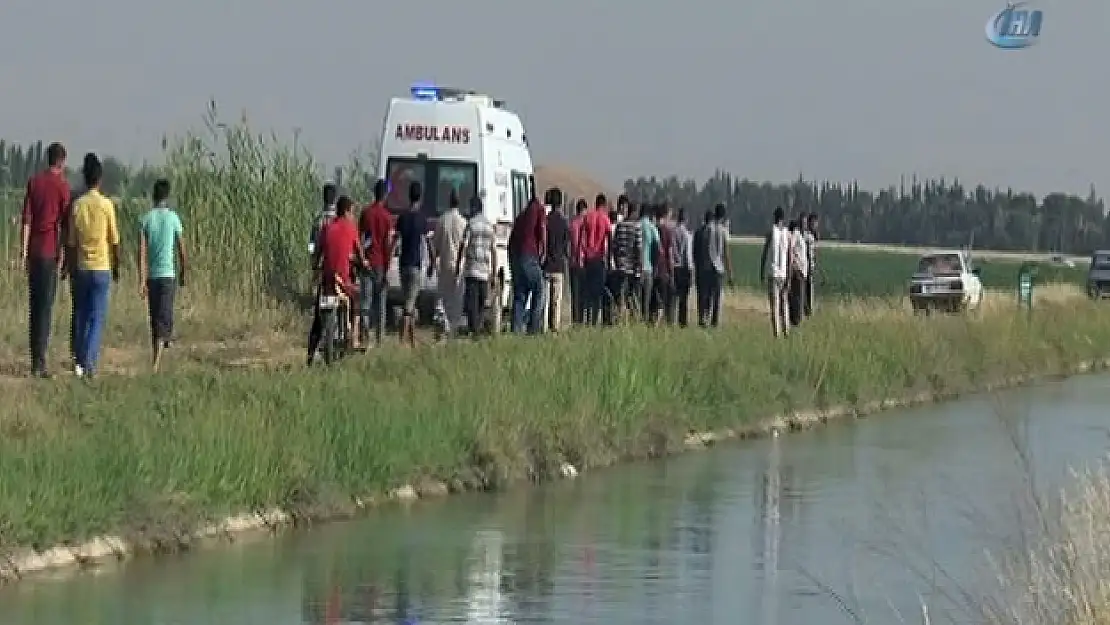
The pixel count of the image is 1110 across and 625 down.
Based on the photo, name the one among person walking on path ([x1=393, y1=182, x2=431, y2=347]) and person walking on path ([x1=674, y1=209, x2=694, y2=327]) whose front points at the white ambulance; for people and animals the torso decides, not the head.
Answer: person walking on path ([x1=393, y1=182, x2=431, y2=347])

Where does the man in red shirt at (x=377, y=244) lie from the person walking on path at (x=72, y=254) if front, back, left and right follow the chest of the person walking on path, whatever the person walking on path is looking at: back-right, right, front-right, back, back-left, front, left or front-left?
front-right

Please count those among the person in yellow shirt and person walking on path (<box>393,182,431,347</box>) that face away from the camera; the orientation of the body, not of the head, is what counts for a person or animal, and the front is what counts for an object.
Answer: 2

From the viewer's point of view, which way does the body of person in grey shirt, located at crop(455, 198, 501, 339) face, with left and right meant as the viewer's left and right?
facing away from the viewer

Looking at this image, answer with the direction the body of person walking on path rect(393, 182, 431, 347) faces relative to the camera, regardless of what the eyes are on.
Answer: away from the camera

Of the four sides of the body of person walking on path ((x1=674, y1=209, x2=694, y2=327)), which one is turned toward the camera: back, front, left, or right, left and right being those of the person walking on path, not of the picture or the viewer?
back

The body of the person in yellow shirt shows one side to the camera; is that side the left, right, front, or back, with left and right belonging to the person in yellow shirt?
back

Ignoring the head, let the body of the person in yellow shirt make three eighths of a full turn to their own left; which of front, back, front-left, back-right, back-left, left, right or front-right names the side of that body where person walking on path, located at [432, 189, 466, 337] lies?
back

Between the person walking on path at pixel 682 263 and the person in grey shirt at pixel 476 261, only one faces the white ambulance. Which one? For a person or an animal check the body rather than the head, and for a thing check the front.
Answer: the person in grey shirt

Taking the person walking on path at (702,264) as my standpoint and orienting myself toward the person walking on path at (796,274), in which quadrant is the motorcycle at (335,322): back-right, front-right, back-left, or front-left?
back-right

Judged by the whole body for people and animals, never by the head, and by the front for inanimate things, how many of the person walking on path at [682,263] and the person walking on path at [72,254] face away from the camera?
2

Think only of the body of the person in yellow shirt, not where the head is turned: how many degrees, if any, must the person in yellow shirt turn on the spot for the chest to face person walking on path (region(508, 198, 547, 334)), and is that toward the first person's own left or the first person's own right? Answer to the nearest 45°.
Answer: approximately 45° to the first person's own right

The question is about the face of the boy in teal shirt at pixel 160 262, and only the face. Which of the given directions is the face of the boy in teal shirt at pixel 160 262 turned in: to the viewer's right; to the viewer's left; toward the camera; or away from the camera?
away from the camera

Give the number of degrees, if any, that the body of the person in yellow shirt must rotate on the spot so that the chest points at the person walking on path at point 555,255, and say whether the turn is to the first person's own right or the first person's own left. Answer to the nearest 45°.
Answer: approximately 45° to the first person's own right

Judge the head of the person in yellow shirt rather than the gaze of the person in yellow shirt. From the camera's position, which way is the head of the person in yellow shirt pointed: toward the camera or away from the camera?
away from the camera
